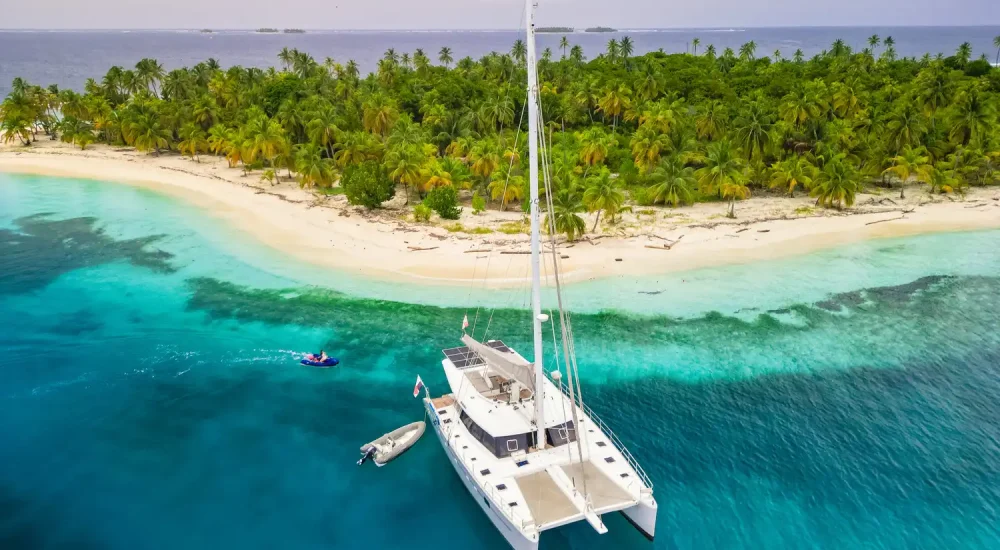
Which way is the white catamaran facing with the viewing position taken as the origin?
facing the viewer and to the right of the viewer

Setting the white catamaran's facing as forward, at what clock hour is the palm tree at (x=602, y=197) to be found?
The palm tree is roughly at 8 o'clock from the white catamaran.

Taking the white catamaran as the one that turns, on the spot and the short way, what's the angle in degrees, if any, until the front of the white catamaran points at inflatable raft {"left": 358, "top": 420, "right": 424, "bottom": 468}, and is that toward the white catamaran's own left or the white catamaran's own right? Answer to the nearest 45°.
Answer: approximately 90° to the white catamaran's own right

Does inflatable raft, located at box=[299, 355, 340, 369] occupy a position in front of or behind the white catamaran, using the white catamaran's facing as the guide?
behind

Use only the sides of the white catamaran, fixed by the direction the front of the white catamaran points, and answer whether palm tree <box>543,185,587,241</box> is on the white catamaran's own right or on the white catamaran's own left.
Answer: on the white catamaran's own left
